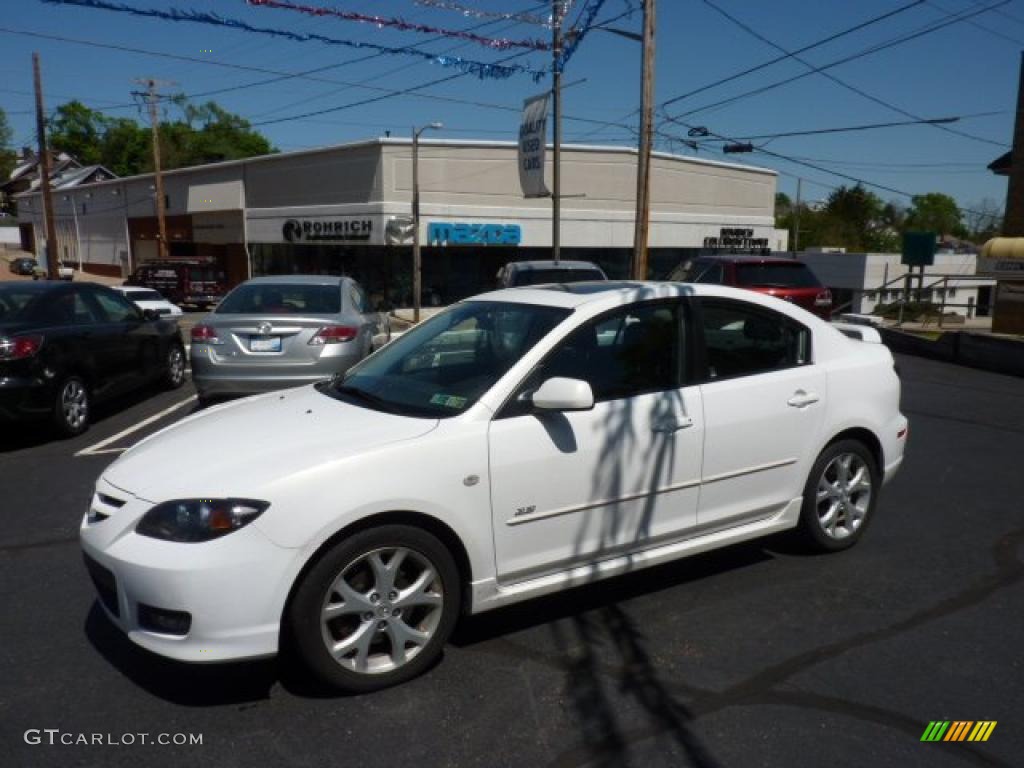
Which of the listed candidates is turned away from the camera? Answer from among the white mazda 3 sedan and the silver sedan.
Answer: the silver sedan

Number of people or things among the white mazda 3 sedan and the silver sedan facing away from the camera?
1

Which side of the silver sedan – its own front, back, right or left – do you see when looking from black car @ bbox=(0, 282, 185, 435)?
left

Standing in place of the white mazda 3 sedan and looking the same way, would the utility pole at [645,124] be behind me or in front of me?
behind

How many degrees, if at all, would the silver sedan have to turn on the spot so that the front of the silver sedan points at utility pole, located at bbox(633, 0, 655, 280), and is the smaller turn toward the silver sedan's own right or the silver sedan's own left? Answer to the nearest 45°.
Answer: approximately 45° to the silver sedan's own right

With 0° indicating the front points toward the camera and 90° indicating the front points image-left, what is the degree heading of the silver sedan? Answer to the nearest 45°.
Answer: approximately 180°

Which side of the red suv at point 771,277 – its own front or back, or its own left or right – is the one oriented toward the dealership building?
front

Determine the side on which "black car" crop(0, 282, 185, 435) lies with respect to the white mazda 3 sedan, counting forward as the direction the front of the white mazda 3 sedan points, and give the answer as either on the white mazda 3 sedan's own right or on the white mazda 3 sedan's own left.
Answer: on the white mazda 3 sedan's own right

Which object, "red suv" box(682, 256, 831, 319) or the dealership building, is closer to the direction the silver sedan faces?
the dealership building

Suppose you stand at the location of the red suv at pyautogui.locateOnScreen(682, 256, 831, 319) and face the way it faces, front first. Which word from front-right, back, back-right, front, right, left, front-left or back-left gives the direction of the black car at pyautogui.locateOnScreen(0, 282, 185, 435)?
left

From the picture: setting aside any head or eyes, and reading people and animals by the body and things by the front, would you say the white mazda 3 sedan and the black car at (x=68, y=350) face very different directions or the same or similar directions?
very different directions

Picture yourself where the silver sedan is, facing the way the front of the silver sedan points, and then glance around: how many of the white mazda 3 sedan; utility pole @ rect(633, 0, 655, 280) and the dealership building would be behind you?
1

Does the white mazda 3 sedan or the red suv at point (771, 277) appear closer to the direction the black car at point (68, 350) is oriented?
the red suv

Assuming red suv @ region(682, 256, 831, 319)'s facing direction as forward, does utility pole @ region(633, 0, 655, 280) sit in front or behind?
in front

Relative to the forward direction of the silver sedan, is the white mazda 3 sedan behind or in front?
behind

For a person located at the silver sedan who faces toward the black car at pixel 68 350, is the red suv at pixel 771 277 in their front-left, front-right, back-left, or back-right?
back-right
